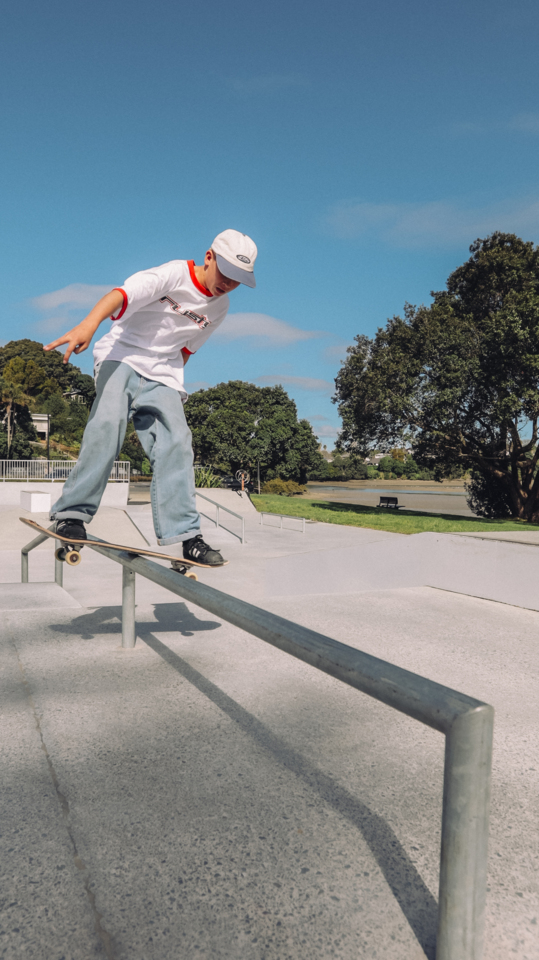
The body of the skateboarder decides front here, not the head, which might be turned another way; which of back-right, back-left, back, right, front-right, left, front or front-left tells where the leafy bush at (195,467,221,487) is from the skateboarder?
back-left

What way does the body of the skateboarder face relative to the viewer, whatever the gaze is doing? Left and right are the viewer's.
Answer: facing the viewer and to the right of the viewer

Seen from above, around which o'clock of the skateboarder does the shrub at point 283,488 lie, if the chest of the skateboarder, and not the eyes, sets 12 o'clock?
The shrub is roughly at 8 o'clock from the skateboarder.

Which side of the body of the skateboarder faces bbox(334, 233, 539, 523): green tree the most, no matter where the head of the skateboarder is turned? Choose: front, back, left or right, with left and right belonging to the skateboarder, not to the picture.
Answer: left

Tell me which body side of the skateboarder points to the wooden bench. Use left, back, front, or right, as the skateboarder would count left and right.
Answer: left

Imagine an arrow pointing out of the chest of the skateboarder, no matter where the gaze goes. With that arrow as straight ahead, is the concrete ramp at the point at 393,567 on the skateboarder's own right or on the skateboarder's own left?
on the skateboarder's own left

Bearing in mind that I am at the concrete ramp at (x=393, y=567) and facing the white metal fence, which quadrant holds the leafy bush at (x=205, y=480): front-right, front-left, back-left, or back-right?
front-right

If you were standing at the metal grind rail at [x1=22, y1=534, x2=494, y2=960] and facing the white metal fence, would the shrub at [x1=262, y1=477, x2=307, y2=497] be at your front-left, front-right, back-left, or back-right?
front-right

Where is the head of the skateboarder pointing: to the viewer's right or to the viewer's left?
to the viewer's right

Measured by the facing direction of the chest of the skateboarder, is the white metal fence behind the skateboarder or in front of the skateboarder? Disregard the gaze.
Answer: behind
